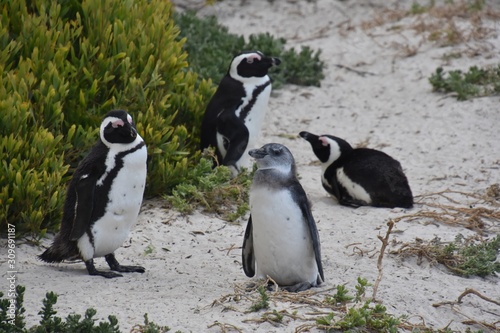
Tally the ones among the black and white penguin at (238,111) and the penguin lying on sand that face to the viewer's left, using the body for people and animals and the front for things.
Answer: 1

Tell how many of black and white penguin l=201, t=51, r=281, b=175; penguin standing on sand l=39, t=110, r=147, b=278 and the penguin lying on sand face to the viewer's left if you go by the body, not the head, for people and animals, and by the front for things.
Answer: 1

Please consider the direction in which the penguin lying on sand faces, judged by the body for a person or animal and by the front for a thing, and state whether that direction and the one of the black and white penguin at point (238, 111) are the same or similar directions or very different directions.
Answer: very different directions

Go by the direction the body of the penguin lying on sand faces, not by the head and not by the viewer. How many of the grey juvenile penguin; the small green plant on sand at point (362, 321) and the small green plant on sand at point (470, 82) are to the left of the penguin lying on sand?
2

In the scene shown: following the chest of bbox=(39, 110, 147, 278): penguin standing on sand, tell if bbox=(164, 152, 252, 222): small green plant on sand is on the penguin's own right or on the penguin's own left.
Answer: on the penguin's own left

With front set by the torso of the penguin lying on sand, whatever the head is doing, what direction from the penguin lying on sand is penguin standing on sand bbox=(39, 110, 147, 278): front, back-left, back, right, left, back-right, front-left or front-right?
front-left

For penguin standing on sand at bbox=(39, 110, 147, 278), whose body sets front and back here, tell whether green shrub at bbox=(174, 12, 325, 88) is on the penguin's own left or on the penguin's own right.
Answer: on the penguin's own left

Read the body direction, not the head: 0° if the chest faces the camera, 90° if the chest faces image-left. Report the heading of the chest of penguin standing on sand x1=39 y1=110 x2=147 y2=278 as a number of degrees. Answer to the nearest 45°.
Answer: approximately 315°

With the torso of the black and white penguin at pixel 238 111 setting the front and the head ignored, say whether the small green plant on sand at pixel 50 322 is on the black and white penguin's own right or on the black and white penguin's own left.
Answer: on the black and white penguin's own right

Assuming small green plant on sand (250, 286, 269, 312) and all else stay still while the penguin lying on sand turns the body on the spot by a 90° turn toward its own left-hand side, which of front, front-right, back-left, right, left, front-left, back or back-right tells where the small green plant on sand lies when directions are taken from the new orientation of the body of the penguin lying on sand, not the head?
front

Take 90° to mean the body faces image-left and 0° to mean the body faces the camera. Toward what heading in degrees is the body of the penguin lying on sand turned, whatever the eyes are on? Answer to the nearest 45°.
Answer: approximately 90°

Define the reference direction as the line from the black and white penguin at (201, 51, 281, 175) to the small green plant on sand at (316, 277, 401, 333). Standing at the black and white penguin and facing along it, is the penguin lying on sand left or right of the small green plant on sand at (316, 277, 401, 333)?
left
